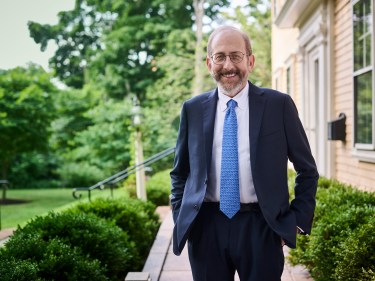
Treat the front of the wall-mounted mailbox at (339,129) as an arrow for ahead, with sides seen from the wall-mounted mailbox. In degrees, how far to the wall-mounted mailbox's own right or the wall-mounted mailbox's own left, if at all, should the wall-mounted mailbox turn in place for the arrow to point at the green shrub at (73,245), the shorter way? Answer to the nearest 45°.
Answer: approximately 45° to the wall-mounted mailbox's own left

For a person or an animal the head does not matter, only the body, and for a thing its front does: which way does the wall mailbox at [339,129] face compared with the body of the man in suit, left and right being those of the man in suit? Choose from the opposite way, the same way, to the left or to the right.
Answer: to the right

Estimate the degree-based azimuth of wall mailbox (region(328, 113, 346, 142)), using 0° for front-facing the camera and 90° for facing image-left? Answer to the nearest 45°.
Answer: approximately 90°

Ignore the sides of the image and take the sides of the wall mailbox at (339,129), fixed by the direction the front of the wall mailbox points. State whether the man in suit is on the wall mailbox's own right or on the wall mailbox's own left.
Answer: on the wall mailbox's own left

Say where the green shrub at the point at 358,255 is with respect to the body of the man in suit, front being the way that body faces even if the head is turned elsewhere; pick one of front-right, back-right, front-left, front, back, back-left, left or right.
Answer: back-left

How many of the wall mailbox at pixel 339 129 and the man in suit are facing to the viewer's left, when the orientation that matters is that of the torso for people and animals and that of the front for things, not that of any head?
1

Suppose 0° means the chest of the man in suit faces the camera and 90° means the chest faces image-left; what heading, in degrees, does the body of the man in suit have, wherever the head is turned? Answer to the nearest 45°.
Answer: approximately 0°

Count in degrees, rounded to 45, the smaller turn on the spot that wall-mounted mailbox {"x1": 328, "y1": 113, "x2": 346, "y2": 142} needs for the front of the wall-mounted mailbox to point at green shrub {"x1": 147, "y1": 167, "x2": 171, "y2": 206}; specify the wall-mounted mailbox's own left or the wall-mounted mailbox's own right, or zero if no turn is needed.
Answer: approximately 45° to the wall-mounted mailbox's own right

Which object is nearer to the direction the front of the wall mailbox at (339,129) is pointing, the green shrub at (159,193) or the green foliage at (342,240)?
the green shrub
